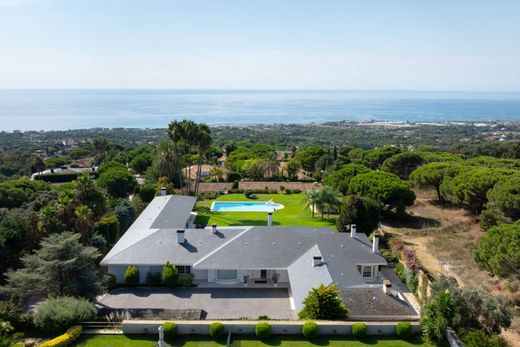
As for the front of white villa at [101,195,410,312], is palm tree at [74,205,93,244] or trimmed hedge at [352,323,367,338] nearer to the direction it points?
the trimmed hedge

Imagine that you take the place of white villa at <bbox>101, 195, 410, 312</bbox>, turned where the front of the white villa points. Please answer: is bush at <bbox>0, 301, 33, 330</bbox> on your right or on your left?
on your right

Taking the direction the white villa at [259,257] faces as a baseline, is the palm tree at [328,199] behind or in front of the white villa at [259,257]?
behind

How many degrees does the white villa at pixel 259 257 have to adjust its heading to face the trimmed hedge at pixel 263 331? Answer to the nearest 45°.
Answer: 0° — it already faces it

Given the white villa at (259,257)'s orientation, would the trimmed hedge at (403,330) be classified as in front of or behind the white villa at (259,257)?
in front

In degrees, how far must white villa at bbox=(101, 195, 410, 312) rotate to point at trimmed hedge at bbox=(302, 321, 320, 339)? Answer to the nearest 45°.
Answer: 0° — it already faces it

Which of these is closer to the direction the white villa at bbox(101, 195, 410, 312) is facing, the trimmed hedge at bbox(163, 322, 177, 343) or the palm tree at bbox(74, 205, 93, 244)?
the trimmed hedge

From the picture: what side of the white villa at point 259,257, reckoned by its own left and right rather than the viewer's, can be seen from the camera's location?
front

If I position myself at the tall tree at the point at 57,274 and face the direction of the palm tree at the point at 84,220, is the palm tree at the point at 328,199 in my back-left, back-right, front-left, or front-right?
front-right

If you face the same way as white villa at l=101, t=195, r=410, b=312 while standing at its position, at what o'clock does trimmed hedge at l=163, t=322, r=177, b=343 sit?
The trimmed hedge is roughly at 1 o'clock from the white villa.

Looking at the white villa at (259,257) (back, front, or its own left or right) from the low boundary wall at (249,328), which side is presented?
front

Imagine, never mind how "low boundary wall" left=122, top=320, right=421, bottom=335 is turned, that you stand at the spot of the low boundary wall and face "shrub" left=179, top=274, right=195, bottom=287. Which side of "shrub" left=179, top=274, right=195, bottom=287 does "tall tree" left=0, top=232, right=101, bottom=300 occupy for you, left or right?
left

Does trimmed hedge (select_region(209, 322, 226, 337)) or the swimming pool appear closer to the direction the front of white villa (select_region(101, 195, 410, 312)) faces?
the trimmed hedge

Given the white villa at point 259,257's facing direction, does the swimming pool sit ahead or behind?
behind

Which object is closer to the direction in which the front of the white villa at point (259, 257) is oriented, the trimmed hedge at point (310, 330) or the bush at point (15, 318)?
the trimmed hedge

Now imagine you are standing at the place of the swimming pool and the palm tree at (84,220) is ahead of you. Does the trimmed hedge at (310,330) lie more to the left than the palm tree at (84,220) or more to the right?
left

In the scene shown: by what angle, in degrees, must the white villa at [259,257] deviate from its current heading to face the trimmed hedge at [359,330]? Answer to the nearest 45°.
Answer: approximately 45° to its left

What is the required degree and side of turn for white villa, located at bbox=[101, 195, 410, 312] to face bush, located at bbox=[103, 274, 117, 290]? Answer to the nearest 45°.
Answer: approximately 90° to its right
